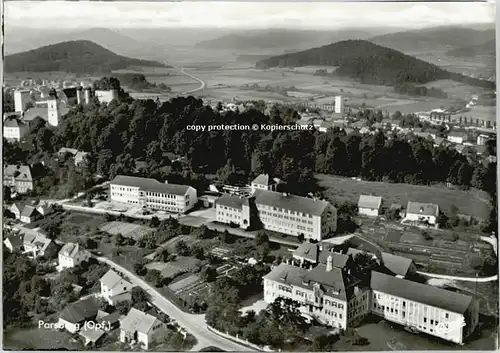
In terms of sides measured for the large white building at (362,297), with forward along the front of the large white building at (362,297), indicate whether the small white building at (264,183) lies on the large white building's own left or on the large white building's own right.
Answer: on the large white building's own right

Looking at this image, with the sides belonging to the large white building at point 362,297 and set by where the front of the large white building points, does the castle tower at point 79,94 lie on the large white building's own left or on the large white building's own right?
on the large white building's own right

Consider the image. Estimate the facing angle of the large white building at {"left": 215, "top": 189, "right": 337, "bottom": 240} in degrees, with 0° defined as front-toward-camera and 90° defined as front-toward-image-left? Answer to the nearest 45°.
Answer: approximately 45°

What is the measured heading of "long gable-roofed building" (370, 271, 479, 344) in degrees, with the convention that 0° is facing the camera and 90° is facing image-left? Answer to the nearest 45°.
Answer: approximately 45°
